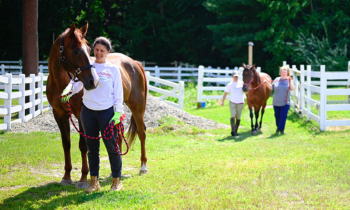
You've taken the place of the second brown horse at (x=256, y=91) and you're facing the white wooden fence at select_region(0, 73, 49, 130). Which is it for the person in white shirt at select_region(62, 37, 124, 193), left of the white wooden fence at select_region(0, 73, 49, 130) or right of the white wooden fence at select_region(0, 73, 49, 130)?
left

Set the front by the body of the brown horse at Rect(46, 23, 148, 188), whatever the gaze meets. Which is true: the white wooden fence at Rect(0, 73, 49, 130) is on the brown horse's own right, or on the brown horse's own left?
on the brown horse's own right

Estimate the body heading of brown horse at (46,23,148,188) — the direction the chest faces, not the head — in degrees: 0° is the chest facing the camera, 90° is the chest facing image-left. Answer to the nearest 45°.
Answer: approximately 45°

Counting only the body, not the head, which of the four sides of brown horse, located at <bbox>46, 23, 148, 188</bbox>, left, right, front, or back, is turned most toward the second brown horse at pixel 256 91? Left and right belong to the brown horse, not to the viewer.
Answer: back
